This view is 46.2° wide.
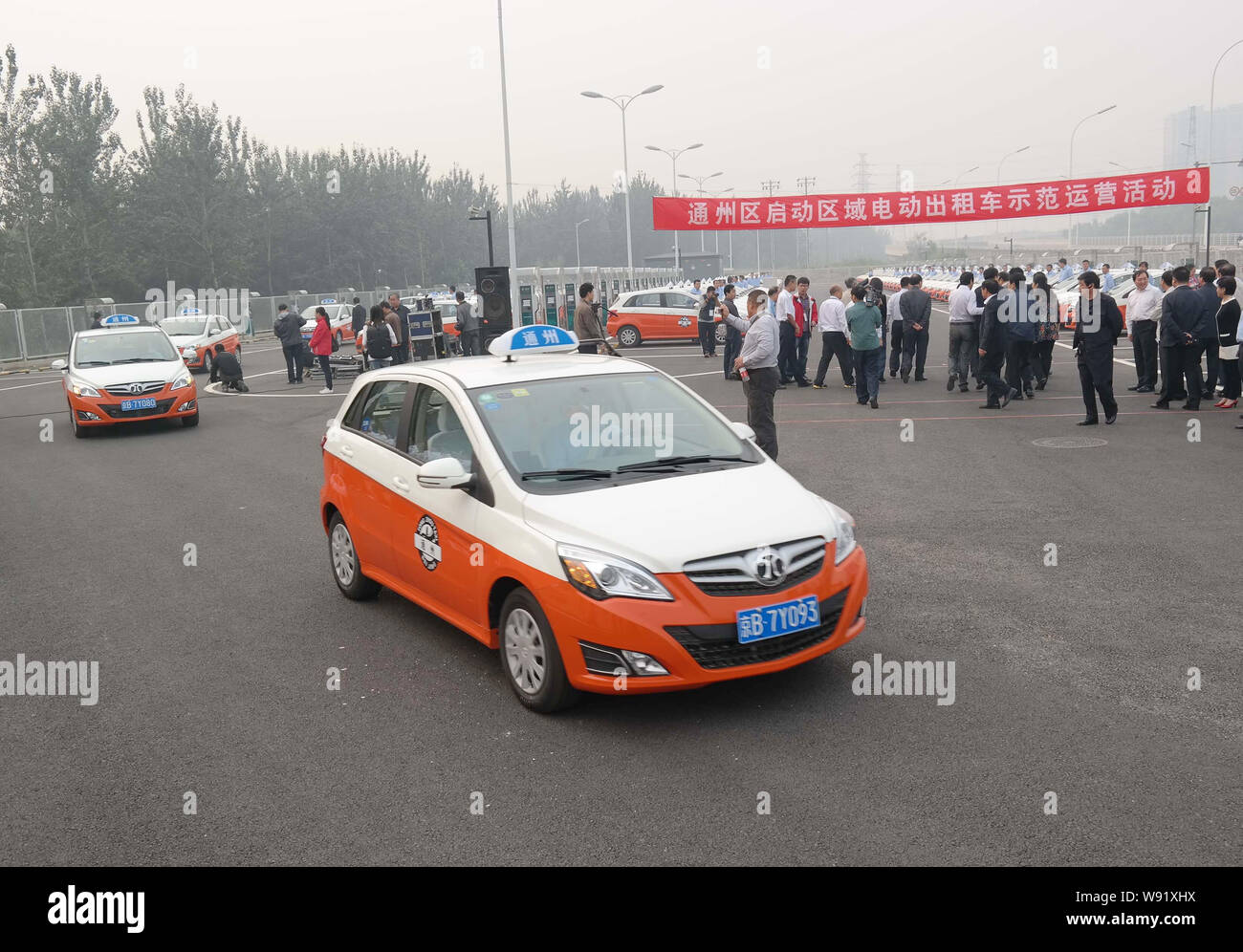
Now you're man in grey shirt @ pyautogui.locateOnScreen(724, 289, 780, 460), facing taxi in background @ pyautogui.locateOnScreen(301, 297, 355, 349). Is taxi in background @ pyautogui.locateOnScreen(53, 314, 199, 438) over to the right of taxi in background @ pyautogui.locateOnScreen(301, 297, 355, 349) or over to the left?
left

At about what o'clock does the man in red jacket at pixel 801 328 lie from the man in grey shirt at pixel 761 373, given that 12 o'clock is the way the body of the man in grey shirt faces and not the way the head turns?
The man in red jacket is roughly at 3 o'clock from the man in grey shirt.

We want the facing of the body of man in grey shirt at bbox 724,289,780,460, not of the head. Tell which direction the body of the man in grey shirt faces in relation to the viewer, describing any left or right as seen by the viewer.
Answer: facing to the left of the viewer

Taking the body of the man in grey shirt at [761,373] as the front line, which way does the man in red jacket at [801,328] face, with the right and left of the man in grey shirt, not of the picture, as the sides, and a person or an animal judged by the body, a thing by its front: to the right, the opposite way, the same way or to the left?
to the left

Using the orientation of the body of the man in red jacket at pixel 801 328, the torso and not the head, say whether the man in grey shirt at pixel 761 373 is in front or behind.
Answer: in front

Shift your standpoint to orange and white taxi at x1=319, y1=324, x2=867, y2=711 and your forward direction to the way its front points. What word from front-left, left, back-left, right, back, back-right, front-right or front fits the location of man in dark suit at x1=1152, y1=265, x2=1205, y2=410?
left

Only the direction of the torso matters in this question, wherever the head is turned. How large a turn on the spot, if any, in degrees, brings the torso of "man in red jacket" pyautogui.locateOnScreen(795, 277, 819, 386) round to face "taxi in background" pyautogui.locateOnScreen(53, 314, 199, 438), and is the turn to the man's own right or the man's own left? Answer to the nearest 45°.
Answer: approximately 45° to the man's own right

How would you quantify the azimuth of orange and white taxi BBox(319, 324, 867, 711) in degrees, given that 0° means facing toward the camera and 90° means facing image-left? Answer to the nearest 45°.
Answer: approximately 315°

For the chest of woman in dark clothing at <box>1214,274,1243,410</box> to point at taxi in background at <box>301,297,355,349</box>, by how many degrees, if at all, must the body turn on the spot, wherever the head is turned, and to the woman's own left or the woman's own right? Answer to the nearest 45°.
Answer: approximately 45° to the woman's own right

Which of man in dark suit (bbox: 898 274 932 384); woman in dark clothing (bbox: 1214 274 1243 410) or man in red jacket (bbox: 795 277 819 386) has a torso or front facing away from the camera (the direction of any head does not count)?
the man in dark suit

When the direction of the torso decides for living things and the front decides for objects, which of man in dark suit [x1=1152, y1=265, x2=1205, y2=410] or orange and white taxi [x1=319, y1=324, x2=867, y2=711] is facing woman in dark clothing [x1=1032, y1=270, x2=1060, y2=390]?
the man in dark suit

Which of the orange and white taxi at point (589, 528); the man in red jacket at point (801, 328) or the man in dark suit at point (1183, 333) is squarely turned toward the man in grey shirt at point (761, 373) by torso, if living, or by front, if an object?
the man in red jacket

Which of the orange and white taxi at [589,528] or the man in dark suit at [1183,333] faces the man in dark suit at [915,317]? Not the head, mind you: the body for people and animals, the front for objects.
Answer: the man in dark suit at [1183,333]

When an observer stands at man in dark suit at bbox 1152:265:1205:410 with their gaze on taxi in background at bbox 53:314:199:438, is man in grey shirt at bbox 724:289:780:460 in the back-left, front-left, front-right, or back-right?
front-left
